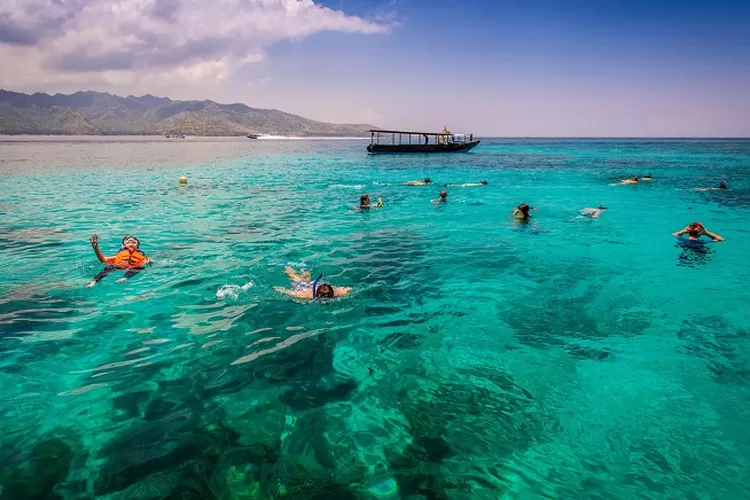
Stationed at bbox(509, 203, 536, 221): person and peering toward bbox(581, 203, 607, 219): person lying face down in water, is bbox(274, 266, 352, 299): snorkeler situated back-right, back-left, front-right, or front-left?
back-right

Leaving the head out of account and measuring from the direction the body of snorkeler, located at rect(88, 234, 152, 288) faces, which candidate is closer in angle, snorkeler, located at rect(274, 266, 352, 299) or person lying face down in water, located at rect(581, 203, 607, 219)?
the snorkeler

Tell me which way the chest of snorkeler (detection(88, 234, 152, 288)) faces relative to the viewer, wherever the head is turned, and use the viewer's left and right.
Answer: facing the viewer

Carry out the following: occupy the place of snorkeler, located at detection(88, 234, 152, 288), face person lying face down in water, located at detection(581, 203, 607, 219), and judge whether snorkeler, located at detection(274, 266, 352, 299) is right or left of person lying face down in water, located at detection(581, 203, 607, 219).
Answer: right

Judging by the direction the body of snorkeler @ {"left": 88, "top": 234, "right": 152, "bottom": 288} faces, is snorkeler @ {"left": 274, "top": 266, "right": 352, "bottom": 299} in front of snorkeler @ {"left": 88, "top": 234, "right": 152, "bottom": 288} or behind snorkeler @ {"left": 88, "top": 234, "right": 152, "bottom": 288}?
in front

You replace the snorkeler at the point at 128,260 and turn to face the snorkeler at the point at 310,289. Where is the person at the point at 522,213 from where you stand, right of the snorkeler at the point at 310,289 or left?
left

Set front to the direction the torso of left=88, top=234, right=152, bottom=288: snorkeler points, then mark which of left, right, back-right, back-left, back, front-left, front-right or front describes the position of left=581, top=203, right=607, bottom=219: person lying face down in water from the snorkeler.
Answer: left

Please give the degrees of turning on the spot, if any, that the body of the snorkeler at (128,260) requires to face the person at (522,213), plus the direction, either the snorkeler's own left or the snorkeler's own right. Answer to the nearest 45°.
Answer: approximately 90° to the snorkeler's own left

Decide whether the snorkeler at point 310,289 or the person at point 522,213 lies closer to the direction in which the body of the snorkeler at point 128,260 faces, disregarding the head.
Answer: the snorkeler
